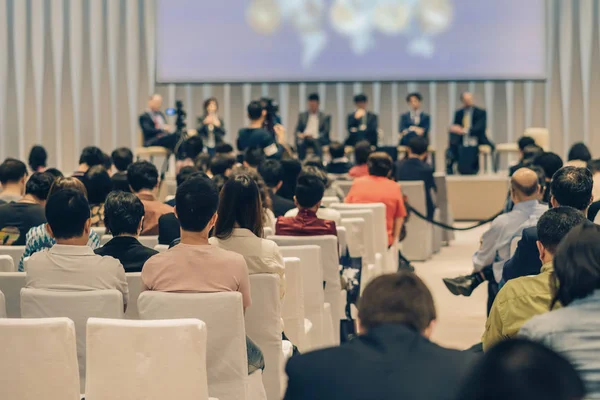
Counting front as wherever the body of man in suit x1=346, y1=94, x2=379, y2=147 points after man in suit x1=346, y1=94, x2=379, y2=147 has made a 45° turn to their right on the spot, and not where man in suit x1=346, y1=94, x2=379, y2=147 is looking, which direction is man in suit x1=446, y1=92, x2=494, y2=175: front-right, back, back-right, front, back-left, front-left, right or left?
back-left

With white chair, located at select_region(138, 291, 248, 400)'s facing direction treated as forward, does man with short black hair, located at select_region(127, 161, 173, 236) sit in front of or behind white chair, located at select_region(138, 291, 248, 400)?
in front

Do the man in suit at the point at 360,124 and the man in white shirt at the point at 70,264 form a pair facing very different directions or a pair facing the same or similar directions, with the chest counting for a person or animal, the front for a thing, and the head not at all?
very different directions

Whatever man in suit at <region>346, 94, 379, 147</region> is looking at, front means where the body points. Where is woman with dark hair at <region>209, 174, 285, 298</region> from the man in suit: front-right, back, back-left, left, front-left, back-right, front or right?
front

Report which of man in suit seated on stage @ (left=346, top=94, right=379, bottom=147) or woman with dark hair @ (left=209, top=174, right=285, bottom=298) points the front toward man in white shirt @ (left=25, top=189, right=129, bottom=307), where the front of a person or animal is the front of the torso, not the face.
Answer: the man in suit seated on stage

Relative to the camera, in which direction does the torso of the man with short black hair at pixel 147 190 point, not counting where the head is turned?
away from the camera

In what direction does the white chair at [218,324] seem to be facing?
away from the camera

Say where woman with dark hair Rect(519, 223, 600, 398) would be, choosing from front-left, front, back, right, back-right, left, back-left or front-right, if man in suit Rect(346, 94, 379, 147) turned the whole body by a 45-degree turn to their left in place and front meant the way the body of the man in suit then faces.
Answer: front-right

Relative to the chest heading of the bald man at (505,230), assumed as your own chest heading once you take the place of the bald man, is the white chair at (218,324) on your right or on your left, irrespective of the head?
on your left

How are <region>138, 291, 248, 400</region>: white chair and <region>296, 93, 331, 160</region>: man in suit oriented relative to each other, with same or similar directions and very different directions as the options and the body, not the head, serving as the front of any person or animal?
very different directions

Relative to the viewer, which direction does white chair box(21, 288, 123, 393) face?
away from the camera

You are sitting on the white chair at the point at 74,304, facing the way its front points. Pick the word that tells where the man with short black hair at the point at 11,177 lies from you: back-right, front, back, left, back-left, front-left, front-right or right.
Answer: front

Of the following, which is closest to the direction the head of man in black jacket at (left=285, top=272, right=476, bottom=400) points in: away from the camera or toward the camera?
away from the camera

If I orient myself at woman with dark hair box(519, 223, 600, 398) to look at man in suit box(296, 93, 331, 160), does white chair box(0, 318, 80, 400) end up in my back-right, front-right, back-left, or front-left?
front-left

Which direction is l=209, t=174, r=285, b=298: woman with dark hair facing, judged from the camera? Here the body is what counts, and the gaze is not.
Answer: away from the camera

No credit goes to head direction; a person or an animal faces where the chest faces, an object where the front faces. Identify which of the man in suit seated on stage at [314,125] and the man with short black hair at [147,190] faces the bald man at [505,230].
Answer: the man in suit seated on stage

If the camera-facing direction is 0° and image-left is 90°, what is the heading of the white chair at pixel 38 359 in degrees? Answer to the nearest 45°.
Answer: approximately 180°

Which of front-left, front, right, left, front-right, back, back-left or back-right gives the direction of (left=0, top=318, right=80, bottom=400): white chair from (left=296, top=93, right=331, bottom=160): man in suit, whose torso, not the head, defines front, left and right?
front

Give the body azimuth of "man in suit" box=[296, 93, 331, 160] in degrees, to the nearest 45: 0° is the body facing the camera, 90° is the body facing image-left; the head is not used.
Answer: approximately 0°

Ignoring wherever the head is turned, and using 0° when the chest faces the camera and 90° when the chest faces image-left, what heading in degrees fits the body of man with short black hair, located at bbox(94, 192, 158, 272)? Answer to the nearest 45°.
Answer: approximately 180°
